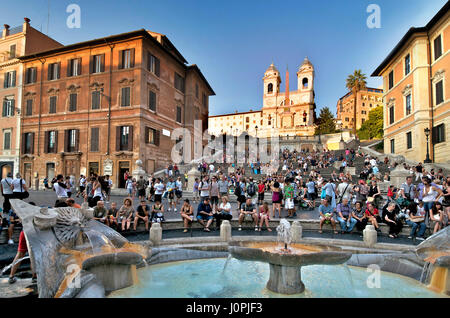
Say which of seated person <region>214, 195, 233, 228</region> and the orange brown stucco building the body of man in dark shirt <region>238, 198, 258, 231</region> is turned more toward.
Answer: the seated person

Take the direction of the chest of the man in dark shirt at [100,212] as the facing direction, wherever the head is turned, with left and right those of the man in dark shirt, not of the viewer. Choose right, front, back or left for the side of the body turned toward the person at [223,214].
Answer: left

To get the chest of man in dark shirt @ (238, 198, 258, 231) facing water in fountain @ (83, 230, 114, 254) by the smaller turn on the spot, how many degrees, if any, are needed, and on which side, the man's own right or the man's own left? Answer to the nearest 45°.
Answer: approximately 45° to the man's own right

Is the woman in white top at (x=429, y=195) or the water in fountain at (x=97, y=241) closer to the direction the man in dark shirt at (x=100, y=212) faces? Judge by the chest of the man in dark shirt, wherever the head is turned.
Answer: the water in fountain

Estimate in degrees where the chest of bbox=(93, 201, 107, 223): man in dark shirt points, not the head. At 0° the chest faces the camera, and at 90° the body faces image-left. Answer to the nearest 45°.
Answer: approximately 0°

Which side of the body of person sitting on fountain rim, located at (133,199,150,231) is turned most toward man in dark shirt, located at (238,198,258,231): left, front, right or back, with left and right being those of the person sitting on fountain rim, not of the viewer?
left
